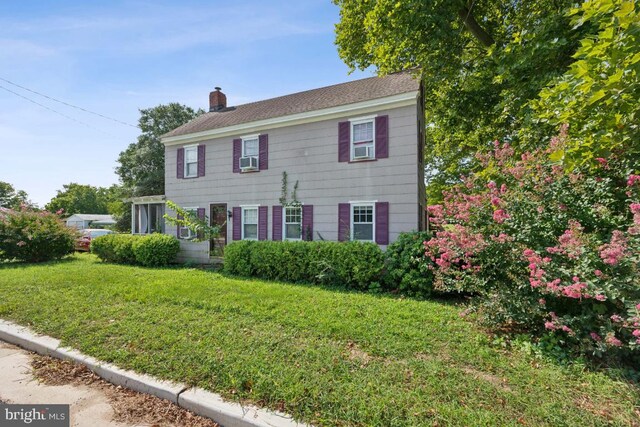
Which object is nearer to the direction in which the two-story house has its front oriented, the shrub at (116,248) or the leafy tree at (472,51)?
the shrub

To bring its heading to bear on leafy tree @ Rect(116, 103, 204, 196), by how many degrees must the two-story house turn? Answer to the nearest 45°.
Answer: approximately 90° to its right

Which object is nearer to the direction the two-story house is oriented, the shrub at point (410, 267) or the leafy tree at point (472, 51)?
the shrub

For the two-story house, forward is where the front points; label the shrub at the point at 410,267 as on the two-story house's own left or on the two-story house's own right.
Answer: on the two-story house's own left

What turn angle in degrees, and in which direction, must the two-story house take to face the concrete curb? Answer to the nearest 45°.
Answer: approximately 45° to its left

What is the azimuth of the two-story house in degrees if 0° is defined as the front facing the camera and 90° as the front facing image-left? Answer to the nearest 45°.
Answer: approximately 45°

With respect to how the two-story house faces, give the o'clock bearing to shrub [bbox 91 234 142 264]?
The shrub is roughly at 2 o'clock from the two-story house.

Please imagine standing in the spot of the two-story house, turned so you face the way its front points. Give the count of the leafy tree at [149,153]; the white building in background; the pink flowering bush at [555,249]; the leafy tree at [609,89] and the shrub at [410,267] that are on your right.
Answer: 2

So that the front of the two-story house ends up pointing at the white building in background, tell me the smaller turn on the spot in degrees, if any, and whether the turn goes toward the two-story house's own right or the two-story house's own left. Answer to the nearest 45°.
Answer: approximately 90° to the two-story house's own right

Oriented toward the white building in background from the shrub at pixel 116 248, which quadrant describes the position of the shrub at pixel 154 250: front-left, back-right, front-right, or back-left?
back-right

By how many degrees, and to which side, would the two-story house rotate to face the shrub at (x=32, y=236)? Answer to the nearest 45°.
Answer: approximately 45° to its right
